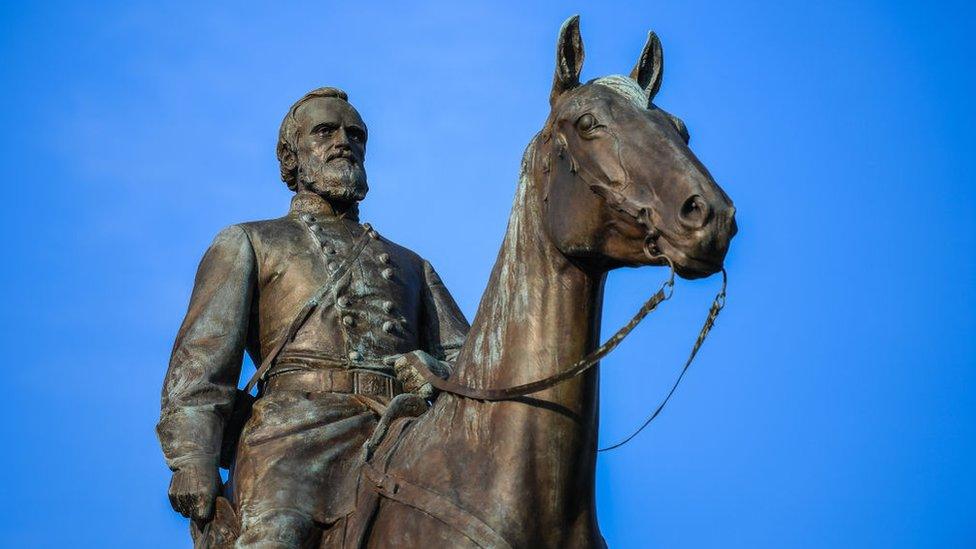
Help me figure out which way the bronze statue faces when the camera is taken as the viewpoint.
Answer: facing the viewer and to the right of the viewer
